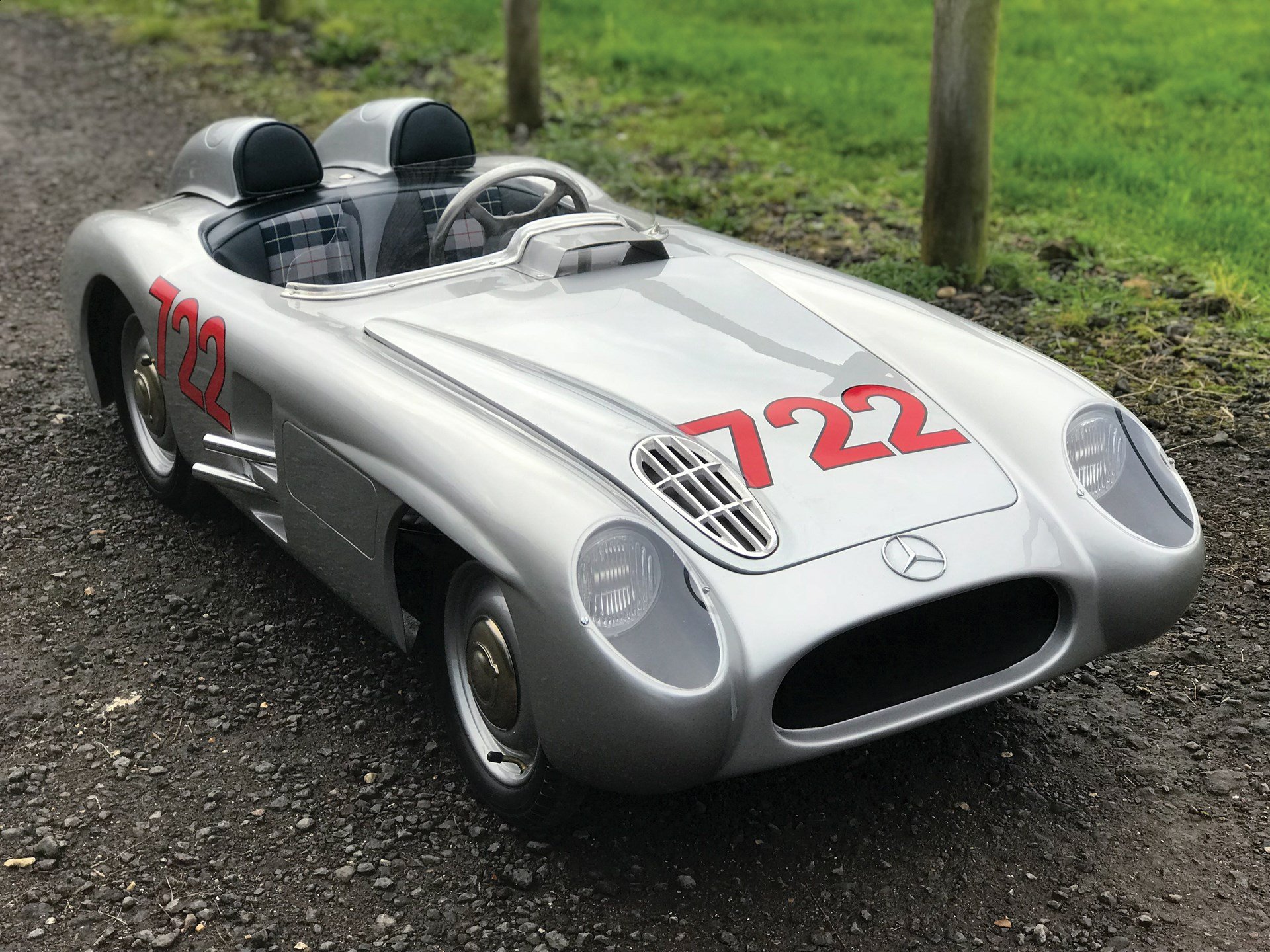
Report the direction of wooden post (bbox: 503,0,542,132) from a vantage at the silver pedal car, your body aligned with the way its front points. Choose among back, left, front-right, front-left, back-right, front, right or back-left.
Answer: back-left

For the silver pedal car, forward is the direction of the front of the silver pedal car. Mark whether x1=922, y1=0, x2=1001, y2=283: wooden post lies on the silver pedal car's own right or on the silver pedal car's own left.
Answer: on the silver pedal car's own left

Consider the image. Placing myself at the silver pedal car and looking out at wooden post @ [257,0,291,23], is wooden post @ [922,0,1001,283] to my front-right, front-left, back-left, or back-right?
front-right

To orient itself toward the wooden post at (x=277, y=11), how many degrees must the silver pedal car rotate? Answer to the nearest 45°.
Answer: approximately 135° to its left
